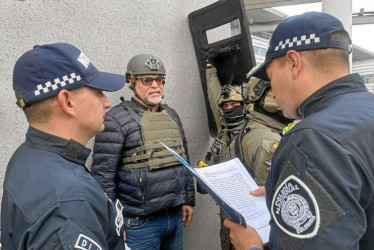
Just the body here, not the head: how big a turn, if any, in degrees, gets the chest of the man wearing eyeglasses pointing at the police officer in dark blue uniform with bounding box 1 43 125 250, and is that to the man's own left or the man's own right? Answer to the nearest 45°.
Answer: approximately 45° to the man's own right

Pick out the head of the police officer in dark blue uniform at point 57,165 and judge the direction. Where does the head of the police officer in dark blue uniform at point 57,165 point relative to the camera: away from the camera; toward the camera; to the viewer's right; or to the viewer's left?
to the viewer's right

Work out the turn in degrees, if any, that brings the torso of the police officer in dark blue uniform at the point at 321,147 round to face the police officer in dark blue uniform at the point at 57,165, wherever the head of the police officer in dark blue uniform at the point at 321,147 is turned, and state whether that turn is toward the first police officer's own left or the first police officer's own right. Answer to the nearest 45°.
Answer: approximately 45° to the first police officer's own left

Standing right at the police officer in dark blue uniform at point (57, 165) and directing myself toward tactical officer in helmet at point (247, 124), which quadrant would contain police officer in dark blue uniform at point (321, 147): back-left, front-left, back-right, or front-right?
front-right

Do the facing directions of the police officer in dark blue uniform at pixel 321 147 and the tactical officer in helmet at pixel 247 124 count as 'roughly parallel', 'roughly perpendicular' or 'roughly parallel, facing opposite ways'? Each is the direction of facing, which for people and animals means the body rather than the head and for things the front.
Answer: roughly perpendicular

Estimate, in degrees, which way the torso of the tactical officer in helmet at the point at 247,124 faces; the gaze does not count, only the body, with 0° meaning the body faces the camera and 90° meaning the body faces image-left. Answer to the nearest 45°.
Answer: approximately 45°

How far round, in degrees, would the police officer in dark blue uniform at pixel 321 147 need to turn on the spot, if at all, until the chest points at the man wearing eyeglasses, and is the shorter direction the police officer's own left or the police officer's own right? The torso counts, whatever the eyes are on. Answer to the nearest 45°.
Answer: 0° — they already face them

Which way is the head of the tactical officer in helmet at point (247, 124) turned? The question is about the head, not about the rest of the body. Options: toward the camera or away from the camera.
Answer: toward the camera

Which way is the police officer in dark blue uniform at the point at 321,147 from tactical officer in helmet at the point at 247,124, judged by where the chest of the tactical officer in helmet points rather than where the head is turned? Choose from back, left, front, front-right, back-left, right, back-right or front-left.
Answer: front-left

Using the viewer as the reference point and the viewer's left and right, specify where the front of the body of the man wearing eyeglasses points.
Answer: facing the viewer and to the right of the viewer

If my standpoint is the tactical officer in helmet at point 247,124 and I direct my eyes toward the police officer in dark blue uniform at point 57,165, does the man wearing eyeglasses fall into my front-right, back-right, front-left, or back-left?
front-right

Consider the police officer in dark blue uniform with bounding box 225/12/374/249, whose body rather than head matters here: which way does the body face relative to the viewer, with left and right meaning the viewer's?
facing away from the viewer and to the left of the viewer
